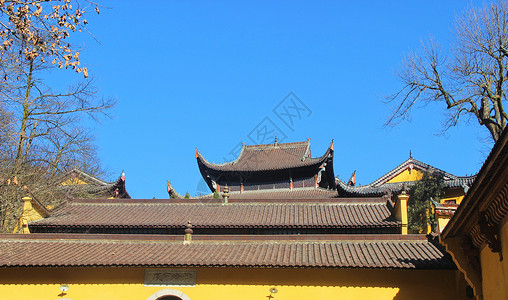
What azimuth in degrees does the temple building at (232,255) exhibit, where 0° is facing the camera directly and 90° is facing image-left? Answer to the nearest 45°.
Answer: approximately 0°

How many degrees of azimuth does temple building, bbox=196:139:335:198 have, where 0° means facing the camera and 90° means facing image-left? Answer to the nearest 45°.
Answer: approximately 0°
